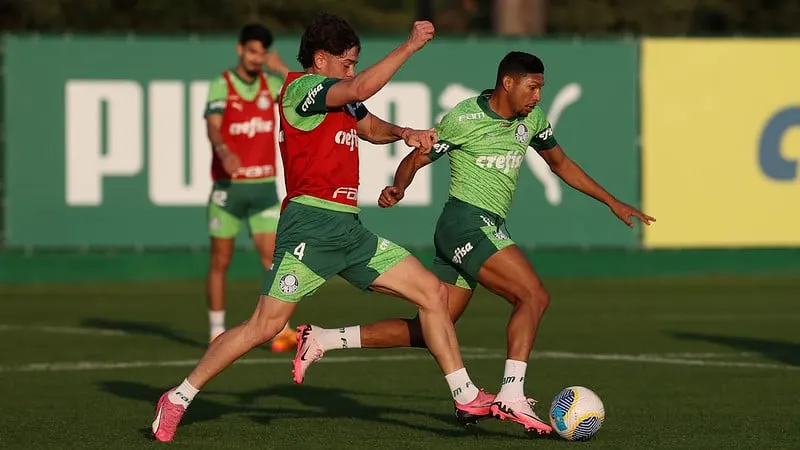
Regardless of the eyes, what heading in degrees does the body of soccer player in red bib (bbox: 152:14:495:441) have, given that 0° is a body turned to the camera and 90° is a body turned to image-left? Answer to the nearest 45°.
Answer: approximately 270°

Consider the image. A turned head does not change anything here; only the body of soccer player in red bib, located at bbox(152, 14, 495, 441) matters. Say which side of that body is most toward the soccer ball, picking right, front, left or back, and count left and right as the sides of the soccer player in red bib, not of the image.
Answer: front

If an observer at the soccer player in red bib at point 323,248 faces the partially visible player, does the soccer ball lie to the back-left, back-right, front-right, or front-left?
back-right

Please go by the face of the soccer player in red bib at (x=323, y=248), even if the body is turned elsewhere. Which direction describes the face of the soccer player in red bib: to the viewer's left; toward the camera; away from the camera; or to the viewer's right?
to the viewer's right

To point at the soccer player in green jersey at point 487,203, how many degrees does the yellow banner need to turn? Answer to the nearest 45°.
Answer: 0° — it already faces them

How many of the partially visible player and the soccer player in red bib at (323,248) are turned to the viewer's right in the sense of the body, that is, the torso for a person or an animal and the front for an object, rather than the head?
1

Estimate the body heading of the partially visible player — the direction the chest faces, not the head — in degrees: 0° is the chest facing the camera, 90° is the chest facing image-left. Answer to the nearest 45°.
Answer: approximately 0°

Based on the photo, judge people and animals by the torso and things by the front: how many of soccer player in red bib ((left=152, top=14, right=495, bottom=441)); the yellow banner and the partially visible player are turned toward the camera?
2

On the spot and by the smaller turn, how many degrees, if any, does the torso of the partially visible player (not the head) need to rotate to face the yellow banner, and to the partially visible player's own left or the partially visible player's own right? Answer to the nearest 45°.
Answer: approximately 135° to the partially visible player's own left

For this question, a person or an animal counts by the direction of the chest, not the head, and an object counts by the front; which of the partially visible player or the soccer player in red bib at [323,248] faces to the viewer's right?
the soccer player in red bib

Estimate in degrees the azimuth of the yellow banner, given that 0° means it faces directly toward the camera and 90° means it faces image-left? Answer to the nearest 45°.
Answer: approximately 0°

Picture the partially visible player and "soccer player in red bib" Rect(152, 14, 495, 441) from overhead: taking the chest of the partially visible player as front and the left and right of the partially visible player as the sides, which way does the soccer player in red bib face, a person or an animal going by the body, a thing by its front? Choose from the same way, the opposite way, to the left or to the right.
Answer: to the left
